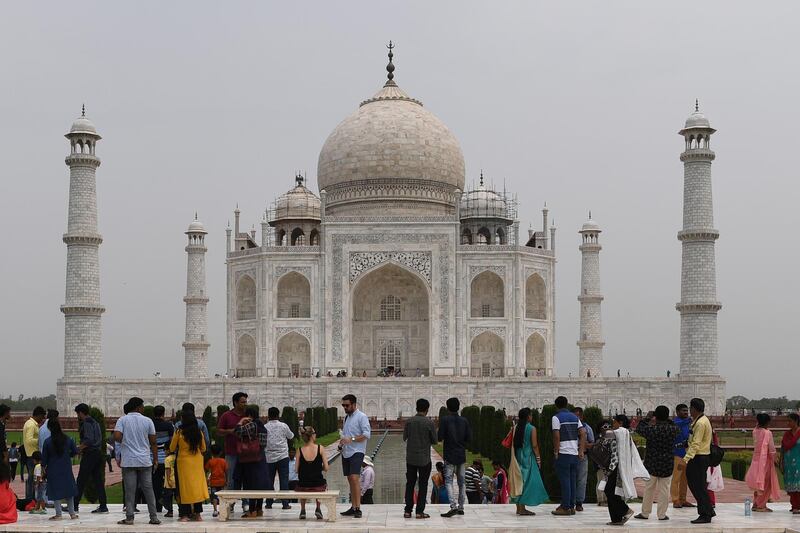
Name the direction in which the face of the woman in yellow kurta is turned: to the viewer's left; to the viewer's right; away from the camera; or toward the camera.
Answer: away from the camera

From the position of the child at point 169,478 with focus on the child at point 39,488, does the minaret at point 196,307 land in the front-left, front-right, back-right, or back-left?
front-right

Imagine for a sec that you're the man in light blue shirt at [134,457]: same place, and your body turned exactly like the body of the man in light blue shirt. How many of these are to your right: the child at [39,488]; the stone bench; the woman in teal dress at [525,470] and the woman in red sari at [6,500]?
2

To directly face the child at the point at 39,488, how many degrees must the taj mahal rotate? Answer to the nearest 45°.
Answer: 0° — it already faces them

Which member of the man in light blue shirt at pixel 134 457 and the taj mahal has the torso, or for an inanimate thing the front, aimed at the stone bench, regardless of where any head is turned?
the taj mahal

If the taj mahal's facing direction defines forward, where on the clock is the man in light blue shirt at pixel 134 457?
The man in light blue shirt is roughly at 12 o'clock from the taj mahal.

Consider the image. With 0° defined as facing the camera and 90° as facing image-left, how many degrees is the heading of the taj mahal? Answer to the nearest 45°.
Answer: approximately 0°

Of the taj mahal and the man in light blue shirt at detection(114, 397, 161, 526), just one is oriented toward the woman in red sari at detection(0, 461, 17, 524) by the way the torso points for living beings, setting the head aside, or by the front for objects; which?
the taj mahal

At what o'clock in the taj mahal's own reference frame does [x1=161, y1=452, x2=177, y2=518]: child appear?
The child is roughly at 12 o'clock from the taj mahal.

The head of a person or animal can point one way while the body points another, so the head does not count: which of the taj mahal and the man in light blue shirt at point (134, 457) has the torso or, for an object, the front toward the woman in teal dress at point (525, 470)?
the taj mahal

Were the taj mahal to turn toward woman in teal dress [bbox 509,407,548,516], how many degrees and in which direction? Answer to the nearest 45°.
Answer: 0° — it already faces them
